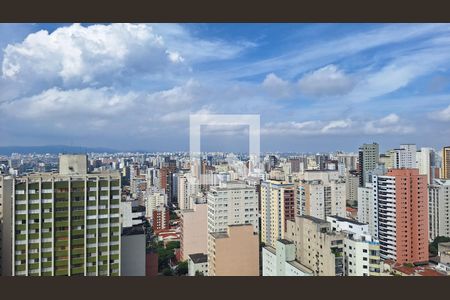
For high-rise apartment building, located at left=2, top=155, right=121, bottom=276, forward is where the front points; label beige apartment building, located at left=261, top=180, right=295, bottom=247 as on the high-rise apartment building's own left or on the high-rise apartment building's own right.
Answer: on the high-rise apartment building's own left

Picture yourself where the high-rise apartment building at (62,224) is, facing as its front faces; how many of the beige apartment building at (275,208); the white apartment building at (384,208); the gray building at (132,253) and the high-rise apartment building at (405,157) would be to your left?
4

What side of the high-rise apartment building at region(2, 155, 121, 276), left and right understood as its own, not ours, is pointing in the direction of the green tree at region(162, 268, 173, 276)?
left

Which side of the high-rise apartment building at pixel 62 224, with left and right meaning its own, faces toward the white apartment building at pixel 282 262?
left

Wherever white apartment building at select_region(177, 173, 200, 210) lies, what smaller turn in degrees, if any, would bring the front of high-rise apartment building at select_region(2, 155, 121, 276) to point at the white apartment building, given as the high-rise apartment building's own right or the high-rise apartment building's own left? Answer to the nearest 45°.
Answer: approximately 135° to the high-rise apartment building's own left

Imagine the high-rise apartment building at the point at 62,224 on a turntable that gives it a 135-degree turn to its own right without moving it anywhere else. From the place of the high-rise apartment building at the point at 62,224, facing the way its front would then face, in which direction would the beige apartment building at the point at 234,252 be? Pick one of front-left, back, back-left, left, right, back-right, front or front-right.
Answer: back-right

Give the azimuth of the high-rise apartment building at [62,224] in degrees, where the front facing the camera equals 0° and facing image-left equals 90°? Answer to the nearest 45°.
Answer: approximately 0°

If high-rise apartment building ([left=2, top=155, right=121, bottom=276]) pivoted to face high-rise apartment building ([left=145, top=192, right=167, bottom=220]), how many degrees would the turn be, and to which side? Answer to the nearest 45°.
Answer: approximately 135° to its left

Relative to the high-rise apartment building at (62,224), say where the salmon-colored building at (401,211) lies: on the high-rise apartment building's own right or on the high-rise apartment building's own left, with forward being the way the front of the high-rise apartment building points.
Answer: on the high-rise apartment building's own left

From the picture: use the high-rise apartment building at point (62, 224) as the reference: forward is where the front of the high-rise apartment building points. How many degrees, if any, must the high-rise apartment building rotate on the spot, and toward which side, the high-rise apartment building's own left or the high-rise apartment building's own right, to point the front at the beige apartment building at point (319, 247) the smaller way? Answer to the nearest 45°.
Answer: approximately 90° to the high-rise apartment building's own left

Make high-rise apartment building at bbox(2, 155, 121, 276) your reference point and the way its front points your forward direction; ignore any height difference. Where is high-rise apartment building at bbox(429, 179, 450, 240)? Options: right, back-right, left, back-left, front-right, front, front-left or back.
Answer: left

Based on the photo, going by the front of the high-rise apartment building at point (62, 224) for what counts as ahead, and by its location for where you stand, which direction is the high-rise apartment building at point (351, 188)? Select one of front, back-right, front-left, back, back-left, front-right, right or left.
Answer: left

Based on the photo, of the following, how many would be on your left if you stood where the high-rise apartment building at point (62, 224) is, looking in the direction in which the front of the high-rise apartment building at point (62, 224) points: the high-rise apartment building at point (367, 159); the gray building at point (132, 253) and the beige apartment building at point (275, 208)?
3
